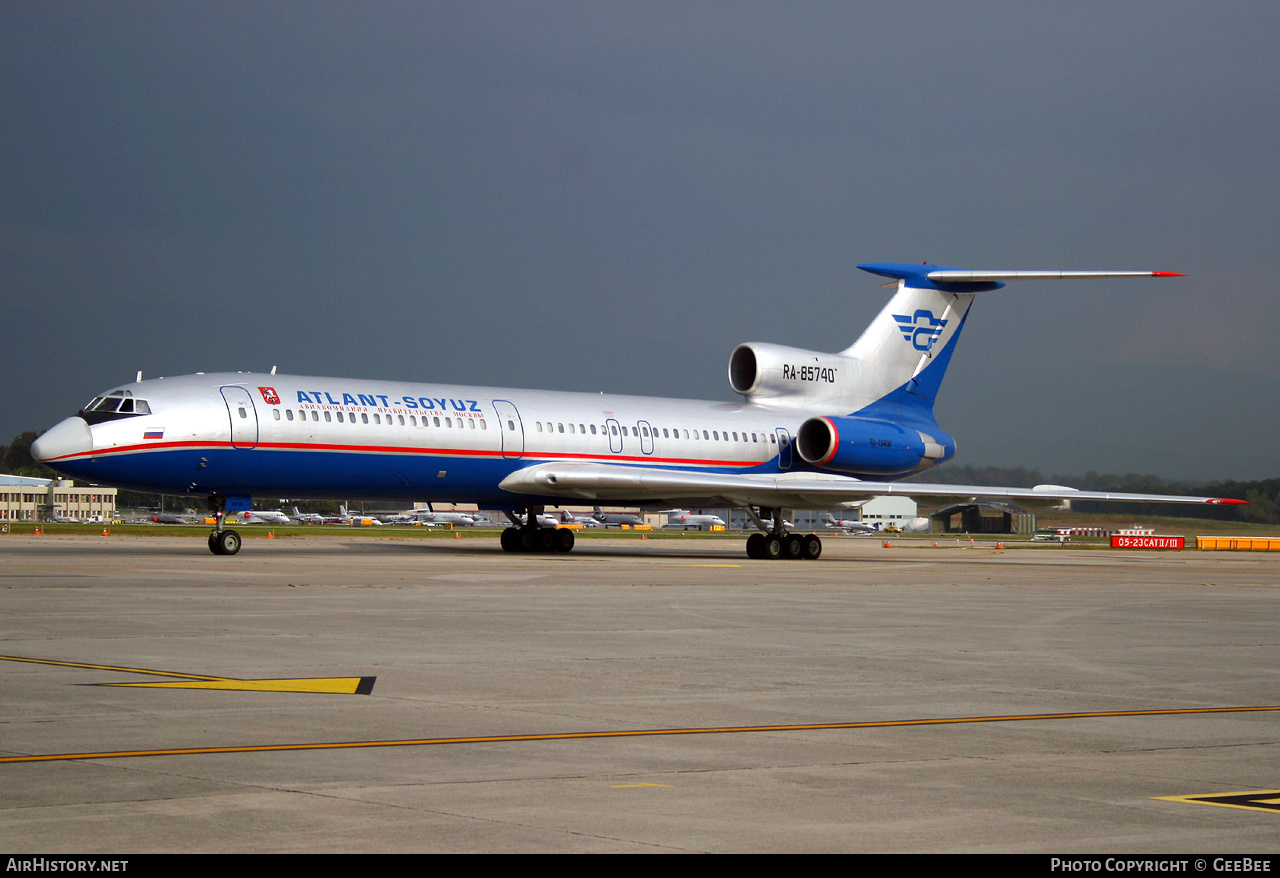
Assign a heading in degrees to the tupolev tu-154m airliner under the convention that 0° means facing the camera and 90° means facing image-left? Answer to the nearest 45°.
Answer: approximately 45°
